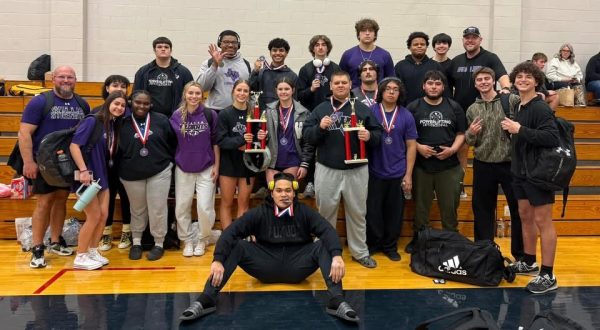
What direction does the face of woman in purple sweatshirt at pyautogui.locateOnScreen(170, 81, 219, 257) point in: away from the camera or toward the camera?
toward the camera

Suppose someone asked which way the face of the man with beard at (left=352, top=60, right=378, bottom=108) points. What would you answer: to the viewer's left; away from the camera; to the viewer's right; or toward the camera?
toward the camera

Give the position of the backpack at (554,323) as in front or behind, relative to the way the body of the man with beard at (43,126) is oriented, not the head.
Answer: in front

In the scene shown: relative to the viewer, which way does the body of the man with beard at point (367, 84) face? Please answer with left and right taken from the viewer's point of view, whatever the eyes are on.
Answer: facing the viewer

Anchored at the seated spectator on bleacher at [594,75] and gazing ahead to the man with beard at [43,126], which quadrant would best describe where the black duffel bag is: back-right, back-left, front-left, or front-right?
front-left

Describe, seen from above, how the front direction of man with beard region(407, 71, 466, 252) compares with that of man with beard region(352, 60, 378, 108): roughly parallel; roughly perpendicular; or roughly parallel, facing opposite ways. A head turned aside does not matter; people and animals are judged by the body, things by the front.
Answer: roughly parallel

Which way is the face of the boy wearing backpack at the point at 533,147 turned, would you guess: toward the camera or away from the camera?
toward the camera

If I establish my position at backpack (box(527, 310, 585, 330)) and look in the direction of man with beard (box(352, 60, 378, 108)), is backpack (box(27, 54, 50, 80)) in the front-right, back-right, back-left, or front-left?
front-left

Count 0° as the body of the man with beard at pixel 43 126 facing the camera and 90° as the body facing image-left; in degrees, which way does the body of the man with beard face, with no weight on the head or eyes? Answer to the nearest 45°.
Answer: approximately 315°

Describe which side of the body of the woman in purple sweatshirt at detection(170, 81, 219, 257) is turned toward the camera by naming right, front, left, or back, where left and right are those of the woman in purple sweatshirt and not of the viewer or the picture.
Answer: front

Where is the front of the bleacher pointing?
toward the camera

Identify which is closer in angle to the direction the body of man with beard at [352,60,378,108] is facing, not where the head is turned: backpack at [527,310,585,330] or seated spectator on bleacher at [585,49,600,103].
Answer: the backpack

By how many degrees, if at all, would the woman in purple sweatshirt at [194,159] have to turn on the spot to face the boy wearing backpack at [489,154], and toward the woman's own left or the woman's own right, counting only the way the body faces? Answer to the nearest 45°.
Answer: approximately 90° to the woman's own left

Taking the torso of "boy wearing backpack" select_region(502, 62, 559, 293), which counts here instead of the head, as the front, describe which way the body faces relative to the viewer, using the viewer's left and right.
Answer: facing the viewer and to the left of the viewer

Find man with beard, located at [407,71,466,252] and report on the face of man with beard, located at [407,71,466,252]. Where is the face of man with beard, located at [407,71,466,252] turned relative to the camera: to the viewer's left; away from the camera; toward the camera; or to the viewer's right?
toward the camera
